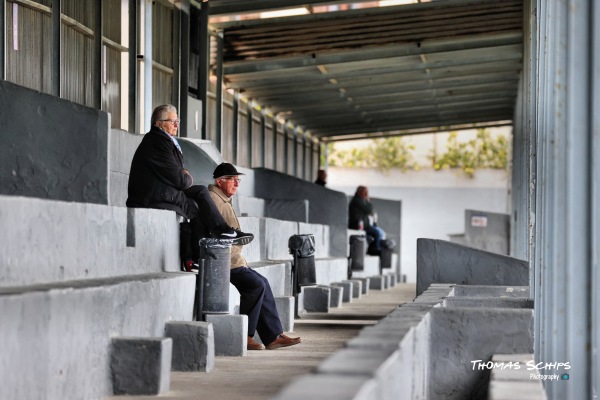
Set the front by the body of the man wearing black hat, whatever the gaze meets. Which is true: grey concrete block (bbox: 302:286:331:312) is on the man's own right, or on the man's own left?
on the man's own left

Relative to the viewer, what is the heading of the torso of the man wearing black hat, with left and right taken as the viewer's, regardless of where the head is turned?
facing to the right of the viewer

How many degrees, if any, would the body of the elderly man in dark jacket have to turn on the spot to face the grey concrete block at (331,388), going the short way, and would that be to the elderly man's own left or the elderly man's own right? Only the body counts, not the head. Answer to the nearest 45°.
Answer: approximately 90° to the elderly man's own right

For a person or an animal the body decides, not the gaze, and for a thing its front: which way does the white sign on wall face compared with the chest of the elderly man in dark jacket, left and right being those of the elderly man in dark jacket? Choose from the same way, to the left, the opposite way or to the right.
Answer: to the right

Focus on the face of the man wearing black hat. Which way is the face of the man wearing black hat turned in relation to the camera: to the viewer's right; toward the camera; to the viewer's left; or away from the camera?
to the viewer's right

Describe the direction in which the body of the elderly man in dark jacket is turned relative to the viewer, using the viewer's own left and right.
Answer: facing to the right of the viewer

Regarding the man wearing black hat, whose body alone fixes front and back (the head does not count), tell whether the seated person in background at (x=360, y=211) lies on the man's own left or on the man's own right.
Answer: on the man's own left

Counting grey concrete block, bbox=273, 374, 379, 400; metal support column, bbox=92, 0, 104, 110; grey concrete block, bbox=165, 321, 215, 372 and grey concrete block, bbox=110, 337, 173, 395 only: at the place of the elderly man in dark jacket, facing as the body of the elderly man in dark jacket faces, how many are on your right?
3

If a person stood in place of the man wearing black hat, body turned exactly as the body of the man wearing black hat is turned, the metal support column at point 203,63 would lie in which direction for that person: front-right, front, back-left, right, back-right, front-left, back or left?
left

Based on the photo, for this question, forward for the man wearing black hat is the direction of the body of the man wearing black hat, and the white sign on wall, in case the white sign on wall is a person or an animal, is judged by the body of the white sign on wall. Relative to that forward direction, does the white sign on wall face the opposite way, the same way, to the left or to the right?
to the right

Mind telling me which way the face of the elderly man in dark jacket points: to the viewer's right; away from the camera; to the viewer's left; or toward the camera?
to the viewer's right
